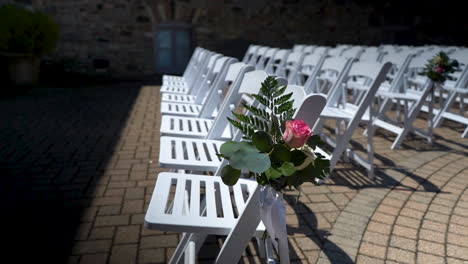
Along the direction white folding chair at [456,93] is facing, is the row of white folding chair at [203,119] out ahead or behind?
ahead

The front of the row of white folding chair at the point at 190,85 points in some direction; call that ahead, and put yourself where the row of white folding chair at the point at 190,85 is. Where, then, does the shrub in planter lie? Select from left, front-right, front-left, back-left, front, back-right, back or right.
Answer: front-right

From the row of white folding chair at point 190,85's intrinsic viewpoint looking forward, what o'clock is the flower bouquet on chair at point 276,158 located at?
The flower bouquet on chair is roughly at 9 o'clock from the row of white folding chair.

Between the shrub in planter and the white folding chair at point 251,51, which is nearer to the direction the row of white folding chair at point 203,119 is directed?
the shrub in planter

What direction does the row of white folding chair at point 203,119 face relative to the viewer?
to the viewer's left

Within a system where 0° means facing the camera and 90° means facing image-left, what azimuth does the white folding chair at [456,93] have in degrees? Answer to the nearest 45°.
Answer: approximately 45°

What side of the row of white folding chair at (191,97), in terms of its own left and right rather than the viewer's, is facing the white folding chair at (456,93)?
back

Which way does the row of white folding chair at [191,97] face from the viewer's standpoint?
to the viewer's left

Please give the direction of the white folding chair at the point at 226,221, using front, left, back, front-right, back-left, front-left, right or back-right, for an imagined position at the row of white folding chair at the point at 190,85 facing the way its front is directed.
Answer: left
